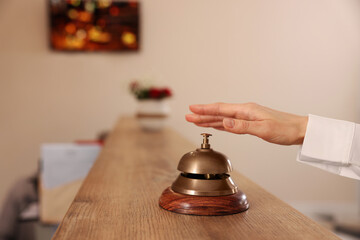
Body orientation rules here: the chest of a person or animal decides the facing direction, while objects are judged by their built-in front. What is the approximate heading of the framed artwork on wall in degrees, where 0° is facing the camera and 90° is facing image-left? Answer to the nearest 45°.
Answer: approximately 0°

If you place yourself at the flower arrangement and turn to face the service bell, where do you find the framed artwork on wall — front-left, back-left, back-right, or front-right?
back-right

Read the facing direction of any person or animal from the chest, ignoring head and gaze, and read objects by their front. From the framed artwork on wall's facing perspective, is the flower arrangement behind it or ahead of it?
ahead

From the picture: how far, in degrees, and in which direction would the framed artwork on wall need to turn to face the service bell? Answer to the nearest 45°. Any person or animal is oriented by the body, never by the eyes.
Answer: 0° — it already faces it
